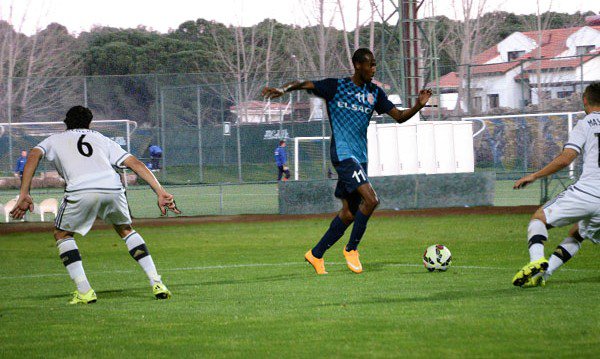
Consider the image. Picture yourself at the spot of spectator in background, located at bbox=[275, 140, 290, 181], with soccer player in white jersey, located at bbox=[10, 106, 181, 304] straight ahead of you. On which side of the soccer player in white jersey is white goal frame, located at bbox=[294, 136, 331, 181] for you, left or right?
left

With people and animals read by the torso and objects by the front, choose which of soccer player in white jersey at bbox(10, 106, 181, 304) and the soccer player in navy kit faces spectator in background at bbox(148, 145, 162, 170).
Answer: the soccer player in white jersey

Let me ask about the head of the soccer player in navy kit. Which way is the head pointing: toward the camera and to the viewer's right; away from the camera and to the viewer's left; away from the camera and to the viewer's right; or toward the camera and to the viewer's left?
toward the camera and to the viewer's right

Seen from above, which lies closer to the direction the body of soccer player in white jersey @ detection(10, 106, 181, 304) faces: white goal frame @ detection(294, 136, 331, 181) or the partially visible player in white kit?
the white goal frame

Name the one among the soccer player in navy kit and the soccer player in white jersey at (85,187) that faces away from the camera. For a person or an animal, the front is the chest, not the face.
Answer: the soccer player in white jersey

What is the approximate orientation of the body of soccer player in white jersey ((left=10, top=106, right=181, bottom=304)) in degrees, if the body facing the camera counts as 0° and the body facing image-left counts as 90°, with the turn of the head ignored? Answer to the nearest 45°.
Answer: approximately 180°

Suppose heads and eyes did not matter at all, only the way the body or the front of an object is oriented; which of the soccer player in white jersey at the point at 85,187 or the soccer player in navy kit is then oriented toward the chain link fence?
the soccer player in white jersey

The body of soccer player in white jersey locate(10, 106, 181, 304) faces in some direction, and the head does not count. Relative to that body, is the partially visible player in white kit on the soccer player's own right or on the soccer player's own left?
on the soccer player's own right

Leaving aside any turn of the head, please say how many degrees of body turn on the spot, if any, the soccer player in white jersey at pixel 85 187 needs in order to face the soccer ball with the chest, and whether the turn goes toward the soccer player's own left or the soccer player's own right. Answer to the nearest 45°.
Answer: approximately 90° to the soccer player's own right

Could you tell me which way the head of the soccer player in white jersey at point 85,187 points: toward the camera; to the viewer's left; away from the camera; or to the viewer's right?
away from the camera

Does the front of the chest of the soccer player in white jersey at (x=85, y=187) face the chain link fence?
yes
